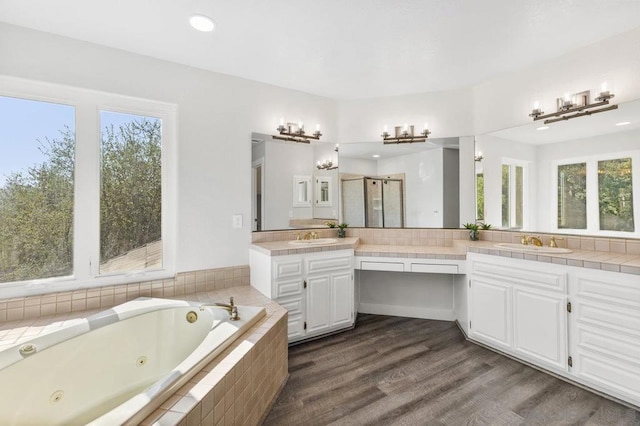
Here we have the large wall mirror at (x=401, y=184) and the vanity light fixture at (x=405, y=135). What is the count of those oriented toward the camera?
2

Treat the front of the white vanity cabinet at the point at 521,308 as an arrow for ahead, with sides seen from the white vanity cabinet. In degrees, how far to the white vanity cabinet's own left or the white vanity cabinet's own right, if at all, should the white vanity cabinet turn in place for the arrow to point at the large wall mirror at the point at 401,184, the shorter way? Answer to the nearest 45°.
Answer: approximately 45° to the white vanity cabinet's own right

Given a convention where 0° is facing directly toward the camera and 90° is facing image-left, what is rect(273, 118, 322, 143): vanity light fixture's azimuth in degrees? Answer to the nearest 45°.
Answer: approximately 315°

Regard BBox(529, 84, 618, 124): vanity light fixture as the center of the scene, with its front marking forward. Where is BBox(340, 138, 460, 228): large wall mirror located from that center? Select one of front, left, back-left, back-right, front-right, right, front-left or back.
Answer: front-right

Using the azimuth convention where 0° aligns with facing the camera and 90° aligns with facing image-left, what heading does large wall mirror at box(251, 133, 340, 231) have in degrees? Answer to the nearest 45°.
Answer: approximately 315°

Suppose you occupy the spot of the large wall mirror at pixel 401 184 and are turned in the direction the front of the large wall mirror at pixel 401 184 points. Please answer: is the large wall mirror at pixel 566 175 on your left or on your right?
on your left

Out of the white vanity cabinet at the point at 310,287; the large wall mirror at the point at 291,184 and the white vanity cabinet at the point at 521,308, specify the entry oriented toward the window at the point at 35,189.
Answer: the white vanity cabinet at the point at 521,308

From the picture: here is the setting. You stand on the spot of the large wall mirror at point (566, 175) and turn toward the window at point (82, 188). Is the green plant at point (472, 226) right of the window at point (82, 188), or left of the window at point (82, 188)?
right

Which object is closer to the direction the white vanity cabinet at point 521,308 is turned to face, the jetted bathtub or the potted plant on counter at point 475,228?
the jetted bathtub
